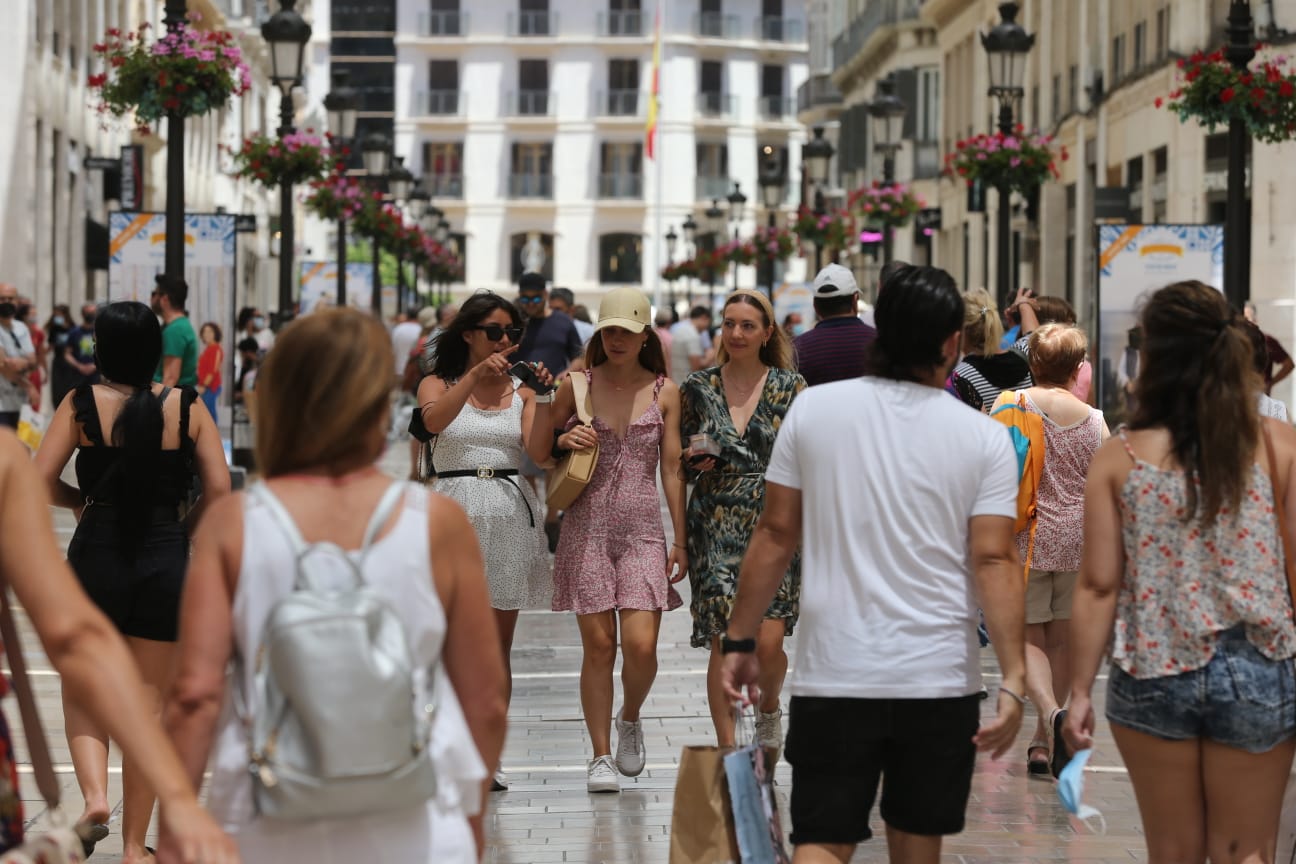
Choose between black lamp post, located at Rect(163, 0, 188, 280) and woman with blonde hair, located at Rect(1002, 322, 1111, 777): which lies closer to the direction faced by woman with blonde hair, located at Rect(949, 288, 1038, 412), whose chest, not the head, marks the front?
the black lamp post

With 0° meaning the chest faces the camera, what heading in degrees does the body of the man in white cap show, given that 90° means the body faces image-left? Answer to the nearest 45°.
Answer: approximately 180°

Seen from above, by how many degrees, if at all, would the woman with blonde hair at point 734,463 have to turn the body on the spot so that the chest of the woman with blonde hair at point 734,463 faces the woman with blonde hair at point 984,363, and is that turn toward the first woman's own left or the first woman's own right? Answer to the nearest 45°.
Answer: approximately 135° to the first woman's own left

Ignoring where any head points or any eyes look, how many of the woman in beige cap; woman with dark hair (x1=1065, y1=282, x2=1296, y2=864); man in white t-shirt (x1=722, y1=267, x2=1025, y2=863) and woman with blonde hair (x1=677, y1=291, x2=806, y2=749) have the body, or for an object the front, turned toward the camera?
2

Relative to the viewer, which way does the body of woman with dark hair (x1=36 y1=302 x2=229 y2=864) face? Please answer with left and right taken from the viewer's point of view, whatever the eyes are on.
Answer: facing away from the viewer

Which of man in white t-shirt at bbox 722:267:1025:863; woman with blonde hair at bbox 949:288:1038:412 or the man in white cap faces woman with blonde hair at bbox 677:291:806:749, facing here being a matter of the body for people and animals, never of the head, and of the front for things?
the man in white t-shirt

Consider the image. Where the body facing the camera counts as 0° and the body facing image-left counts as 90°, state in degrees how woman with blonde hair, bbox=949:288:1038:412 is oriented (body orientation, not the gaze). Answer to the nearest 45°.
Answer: approximately 180°

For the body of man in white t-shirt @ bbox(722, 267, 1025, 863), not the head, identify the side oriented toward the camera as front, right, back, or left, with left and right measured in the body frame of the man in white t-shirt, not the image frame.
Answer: back

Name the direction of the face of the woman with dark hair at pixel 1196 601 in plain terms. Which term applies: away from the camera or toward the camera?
away from the camera

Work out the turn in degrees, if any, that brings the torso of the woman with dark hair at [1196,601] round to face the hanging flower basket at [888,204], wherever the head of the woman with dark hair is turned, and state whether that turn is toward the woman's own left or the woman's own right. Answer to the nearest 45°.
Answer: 0° — they already face it

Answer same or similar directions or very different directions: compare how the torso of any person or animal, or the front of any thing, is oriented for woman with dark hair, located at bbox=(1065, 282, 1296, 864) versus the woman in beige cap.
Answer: very different directions
